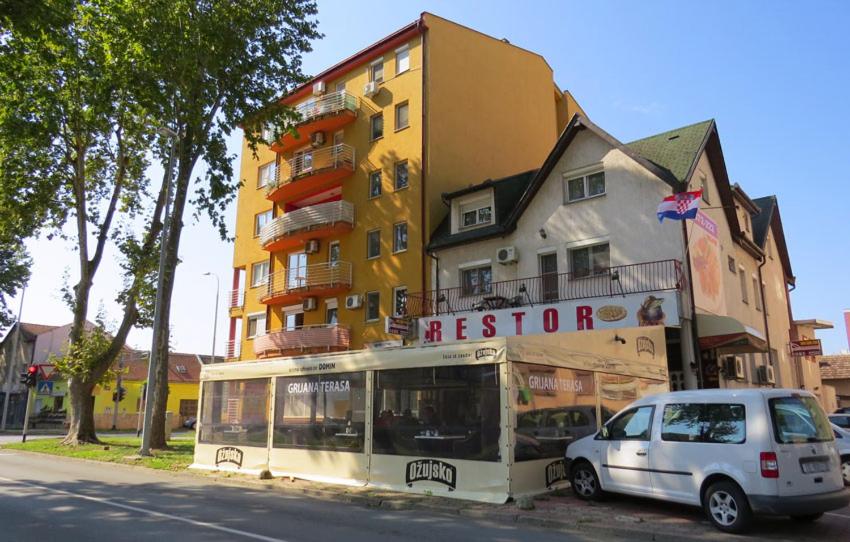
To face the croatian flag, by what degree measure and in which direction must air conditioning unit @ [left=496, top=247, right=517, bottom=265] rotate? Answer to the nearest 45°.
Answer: approximately 90° to its left

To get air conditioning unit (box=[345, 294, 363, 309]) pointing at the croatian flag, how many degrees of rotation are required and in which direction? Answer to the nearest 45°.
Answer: approximately 90° to its left

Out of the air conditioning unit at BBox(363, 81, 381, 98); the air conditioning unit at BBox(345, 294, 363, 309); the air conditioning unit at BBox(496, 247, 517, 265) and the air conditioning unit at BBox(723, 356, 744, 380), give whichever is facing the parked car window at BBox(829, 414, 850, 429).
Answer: the air conditioning unit at BBox(723, 356, 744, 380)

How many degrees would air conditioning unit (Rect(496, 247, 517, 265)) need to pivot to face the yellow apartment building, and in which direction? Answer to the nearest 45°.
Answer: approximately 90° to its right

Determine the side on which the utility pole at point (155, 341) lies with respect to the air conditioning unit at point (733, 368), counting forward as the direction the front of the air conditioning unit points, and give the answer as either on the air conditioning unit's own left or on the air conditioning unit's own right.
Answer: on the air conditioning unit's own right

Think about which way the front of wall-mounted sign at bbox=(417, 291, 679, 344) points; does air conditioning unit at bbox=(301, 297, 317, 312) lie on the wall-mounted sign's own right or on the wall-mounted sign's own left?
on the wall-mounted sign's own right

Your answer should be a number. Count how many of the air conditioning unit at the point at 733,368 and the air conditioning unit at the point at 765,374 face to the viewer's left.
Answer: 0
